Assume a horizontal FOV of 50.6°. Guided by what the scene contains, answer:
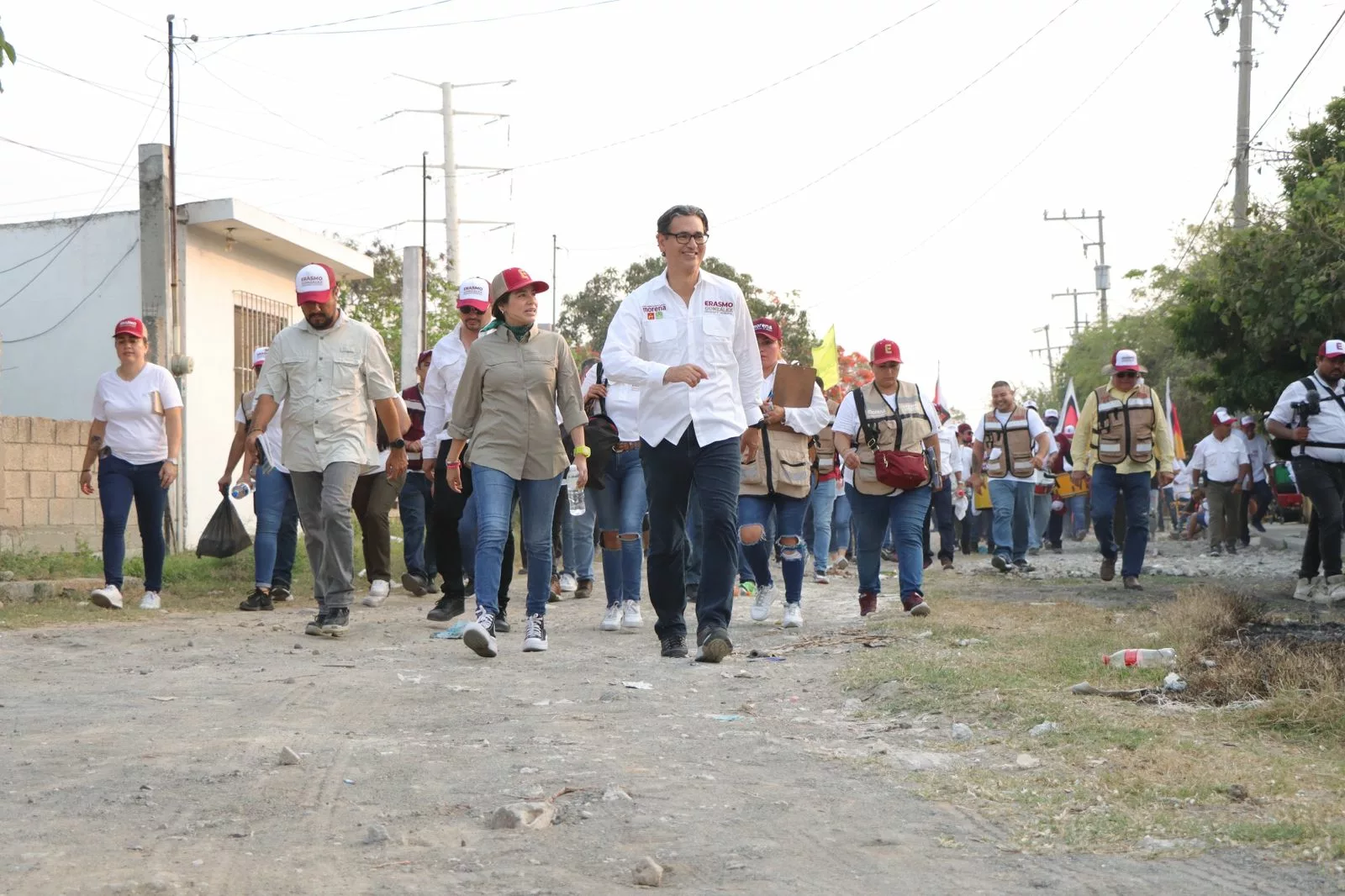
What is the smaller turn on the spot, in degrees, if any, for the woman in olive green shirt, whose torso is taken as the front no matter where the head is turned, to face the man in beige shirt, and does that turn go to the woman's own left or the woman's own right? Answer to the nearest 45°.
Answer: approximately 135° to the woman's own right

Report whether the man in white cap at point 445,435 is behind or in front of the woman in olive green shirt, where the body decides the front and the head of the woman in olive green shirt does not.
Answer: behind

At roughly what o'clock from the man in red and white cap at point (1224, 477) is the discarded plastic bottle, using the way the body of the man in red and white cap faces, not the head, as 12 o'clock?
The discarded plastic bottle is roughly at 12 o'clock from the man in red and white cap.

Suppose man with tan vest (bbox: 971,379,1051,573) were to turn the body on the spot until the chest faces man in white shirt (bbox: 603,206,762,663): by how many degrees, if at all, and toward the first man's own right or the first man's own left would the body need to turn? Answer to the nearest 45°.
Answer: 0° — they already face them

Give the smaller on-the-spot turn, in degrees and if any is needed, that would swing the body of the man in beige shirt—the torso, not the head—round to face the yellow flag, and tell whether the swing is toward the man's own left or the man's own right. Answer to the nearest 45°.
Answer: approximately 135° to the man's own left

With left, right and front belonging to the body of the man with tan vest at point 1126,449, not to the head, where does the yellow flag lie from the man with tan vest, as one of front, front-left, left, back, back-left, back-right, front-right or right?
back-right

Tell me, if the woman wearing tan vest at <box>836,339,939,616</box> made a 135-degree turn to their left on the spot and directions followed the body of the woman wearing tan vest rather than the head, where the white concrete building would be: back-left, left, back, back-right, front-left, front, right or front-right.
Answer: left

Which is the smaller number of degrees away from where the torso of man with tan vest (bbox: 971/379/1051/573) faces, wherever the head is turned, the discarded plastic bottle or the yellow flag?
the discarded plastic bottle

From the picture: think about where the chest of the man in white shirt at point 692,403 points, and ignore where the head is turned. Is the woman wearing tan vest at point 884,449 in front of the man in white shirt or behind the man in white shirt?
behind

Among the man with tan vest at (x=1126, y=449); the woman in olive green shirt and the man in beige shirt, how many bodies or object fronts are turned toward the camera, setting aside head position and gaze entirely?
3

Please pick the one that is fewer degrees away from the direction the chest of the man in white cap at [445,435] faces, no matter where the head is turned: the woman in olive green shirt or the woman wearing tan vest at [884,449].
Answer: the woman in olive green shirt

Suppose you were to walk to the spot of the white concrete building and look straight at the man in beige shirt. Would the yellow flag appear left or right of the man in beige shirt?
left

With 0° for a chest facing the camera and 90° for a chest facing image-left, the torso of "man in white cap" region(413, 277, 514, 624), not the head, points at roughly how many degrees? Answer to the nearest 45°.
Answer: approximately 0°
